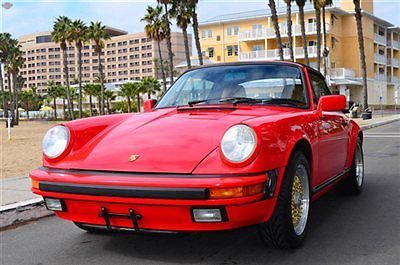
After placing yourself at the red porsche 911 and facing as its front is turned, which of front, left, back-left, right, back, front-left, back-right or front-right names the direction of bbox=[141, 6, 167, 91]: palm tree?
back-right

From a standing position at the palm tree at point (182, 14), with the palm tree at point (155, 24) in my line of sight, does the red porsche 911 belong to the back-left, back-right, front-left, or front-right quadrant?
back-left

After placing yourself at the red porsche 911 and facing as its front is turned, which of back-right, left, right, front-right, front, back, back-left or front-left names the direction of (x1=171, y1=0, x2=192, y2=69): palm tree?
back-right

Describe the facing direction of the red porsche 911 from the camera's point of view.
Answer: facing the viewer and to the left of the viewer
